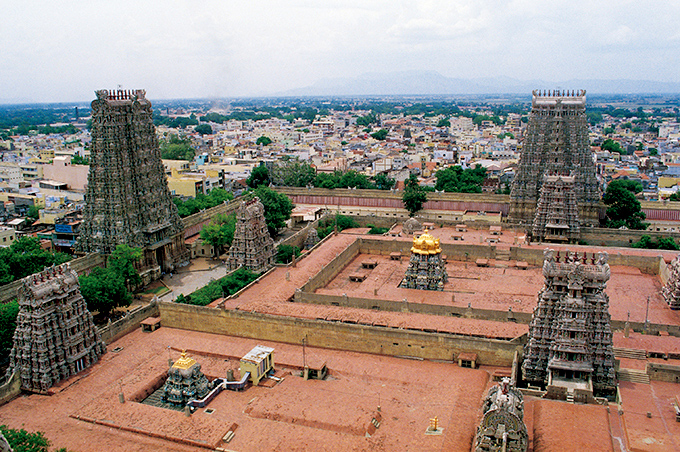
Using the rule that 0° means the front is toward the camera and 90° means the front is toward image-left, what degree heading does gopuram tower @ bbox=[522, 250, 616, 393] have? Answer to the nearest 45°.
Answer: approximately 0°

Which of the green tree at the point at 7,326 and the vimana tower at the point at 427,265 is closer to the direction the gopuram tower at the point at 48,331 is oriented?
the vimana tower

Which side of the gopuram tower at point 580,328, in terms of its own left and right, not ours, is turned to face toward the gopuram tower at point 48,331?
right

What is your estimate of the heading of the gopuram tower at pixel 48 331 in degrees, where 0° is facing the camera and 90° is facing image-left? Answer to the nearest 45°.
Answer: approximately 315°

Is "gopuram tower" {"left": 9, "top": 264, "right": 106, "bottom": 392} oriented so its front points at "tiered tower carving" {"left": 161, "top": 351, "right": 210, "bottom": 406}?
yes

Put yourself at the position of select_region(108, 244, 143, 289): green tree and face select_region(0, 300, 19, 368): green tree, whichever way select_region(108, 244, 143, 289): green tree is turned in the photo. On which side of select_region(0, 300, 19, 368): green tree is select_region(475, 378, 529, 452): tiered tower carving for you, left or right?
left

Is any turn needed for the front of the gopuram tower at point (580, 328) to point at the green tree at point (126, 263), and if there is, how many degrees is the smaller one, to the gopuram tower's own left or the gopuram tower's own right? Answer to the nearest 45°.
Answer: approximately 90° to the gopuram tower's own right
